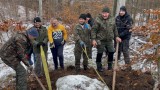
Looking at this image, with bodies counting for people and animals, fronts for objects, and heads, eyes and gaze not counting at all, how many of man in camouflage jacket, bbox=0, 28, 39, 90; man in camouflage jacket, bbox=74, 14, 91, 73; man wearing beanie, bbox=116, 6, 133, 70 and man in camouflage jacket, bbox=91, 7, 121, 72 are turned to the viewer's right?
1

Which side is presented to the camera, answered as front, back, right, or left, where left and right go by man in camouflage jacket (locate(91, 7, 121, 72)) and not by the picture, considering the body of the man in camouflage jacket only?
front

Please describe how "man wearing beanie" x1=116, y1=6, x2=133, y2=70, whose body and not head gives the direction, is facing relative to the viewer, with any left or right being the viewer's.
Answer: facing the viewer and to the left of the viewer

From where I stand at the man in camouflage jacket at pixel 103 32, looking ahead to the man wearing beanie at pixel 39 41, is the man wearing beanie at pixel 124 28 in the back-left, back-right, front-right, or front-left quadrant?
back-right

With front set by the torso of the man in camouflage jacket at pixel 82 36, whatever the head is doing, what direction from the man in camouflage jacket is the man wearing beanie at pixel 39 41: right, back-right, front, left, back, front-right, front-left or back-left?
right

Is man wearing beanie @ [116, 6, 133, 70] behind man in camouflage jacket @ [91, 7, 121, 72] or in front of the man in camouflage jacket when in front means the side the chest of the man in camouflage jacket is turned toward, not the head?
behind

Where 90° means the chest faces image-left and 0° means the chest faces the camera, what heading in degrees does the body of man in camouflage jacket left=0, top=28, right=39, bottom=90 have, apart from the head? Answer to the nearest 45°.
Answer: approximately 270°

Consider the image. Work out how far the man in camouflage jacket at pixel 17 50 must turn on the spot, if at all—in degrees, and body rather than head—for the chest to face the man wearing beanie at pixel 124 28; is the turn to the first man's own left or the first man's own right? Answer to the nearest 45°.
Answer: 0° — they already face them

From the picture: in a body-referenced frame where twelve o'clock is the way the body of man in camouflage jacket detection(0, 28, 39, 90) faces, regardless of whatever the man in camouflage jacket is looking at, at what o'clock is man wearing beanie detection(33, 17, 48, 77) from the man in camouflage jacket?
The man wearing beanie is roughly at 10 o'clock from the man in camouflage jacket.

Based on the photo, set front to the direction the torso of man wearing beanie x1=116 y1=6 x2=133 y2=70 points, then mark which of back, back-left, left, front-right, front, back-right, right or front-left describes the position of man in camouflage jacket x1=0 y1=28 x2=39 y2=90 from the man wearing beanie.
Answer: front

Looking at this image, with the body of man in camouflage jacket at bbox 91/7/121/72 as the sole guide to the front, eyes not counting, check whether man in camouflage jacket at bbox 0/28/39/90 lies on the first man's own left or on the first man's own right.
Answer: on the first man's own right

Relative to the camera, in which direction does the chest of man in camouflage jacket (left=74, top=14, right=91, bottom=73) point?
toward the camera
